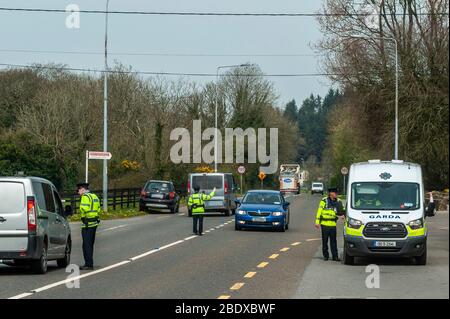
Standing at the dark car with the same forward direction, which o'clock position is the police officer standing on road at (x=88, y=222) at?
The police officer standing on road is roughly at 6 o'clock from the dark car.

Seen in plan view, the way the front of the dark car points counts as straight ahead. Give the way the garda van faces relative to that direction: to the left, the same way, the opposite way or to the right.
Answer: the opposite way

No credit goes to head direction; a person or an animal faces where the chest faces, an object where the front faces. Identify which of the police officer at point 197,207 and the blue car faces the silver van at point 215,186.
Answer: the police officer

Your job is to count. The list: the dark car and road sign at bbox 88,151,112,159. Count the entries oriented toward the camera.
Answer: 1

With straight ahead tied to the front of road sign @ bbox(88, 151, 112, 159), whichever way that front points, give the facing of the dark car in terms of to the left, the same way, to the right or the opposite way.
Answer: the opposite way

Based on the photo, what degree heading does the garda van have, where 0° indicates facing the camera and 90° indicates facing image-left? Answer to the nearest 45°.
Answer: approximately 0°

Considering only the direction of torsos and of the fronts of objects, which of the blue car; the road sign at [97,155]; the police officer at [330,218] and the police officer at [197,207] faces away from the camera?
the police officer at [197,207]

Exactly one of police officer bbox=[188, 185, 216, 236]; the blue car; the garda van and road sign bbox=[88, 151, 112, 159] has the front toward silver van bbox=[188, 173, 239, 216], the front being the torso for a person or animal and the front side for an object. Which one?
the police officer

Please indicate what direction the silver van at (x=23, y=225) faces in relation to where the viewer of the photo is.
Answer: facing away from the viewer and to the right of the viewer

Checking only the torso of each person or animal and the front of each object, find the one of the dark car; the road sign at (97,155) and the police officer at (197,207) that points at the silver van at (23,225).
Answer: the road sign

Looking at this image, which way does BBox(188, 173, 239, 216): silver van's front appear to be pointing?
away from the camera

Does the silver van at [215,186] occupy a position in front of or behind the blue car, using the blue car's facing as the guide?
behind

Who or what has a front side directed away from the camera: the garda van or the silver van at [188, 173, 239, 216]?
the silver van

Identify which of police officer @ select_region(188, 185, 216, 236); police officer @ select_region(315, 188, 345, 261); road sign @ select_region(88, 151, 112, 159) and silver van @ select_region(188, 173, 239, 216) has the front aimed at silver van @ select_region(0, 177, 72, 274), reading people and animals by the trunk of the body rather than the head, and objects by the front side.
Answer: the road sign
